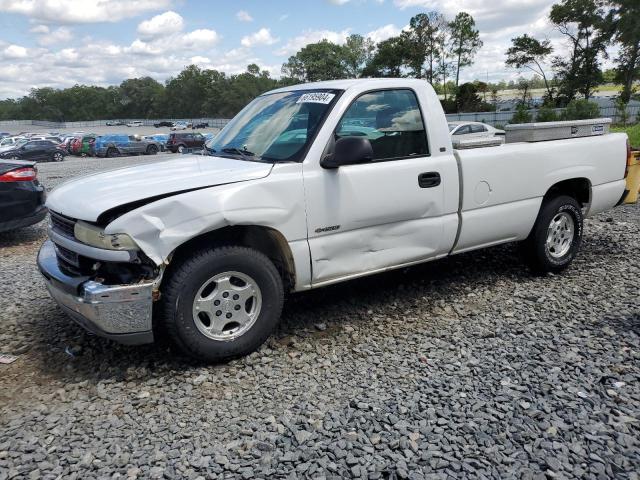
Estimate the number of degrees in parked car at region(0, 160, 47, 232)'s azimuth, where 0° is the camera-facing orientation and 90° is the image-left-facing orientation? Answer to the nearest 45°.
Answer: approximately 135°

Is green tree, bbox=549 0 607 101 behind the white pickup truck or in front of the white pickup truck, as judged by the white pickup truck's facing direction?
behind

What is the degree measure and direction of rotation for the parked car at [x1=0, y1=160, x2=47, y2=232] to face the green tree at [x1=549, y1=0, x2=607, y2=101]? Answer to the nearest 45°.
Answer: approximately 90° to its right

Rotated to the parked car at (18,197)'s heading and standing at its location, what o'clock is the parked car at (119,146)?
the parked car at (119,146) is roughly at 2 o'clock from the parked car at (18,197).

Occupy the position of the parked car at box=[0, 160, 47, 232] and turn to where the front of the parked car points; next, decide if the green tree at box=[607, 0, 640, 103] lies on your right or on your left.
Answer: on your right

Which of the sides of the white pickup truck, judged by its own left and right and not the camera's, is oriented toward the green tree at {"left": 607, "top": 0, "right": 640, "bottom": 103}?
back

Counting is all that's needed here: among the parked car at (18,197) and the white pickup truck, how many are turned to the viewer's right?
0

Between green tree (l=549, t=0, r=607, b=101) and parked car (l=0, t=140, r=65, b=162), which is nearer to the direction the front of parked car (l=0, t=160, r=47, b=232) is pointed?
the parked car

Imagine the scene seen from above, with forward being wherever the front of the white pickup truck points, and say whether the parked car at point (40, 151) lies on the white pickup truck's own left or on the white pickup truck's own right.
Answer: on the white pickup truck's own right

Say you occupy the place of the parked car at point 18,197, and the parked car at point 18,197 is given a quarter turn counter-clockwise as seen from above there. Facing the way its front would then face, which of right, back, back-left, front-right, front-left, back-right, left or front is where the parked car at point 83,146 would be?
back-right

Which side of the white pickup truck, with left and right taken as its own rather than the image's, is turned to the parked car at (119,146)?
right
